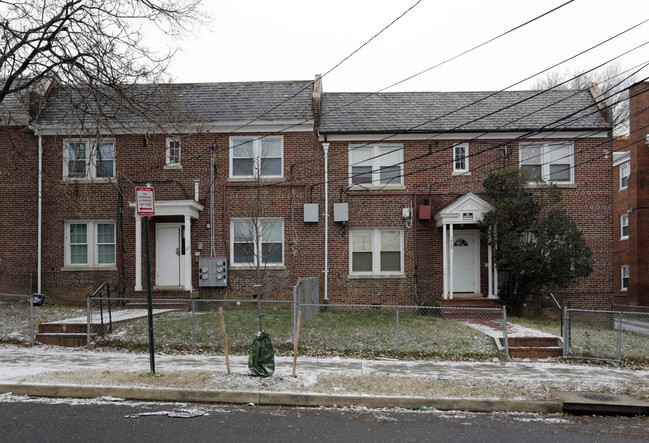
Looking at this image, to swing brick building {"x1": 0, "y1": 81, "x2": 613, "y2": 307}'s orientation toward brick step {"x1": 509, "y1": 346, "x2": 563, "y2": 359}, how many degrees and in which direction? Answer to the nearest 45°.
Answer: approximately 45° to its left

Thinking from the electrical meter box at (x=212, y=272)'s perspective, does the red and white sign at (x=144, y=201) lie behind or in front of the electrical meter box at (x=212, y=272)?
in front

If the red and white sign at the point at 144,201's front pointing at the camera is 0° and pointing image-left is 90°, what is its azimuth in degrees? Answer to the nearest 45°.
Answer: approximately 0°

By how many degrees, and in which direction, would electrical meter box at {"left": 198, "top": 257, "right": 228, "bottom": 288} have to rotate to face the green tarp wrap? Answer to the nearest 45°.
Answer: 0° — it already faces it

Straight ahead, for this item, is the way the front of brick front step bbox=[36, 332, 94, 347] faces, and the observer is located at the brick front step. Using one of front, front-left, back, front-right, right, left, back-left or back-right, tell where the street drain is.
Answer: front-left

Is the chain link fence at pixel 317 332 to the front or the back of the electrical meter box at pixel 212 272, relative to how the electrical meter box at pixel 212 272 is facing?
to the front
